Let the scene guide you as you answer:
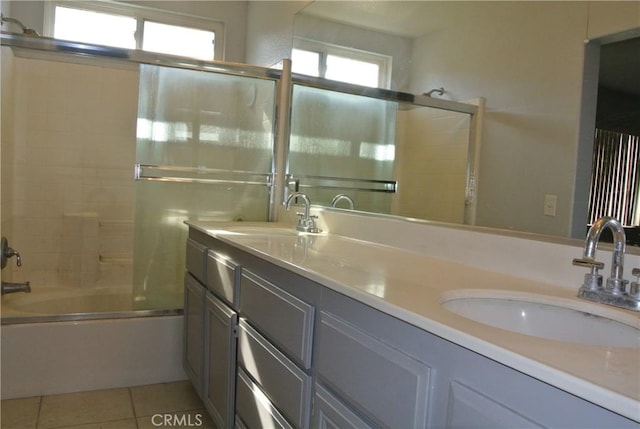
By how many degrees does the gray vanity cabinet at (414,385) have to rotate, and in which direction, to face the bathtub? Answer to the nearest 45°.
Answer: approximately 90° to its right

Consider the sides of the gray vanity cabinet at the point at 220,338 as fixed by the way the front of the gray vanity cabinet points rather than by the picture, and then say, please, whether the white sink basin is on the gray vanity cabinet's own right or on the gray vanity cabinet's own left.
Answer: on the gray vanity cabinet's own left

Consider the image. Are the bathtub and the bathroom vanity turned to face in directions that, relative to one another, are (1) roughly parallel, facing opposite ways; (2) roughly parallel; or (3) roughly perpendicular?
roughly perpendicular

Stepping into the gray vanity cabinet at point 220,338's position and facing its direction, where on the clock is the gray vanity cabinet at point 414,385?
the gray vanity cabinet at point 414,385 is roughly at 10 o'clock from the gray vanity cabinet at point 220,338.

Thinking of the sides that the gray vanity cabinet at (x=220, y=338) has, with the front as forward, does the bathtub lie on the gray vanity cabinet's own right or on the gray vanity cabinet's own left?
on the gray vanity cabinet's own right

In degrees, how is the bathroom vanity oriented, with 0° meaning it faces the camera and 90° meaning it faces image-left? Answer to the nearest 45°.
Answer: approximately 45°

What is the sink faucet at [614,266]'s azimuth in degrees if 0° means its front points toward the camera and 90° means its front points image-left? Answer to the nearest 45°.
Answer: approximately 45°

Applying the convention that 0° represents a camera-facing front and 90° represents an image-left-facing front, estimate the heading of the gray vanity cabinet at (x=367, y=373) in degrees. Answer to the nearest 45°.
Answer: approximately 45°
